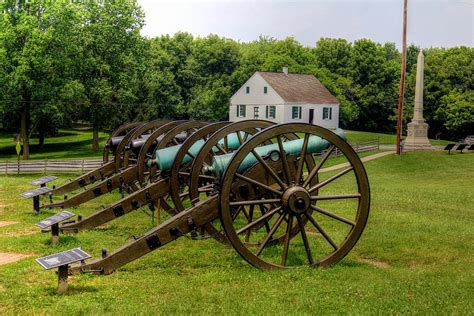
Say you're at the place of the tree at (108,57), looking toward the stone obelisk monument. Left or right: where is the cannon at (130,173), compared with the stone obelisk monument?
right

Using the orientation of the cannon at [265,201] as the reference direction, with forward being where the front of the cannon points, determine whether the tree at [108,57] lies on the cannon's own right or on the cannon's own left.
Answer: on the cannon's own left

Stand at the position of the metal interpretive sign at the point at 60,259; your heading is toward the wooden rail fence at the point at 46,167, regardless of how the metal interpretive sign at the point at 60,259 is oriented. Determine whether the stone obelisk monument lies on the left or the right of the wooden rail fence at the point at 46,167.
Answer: right

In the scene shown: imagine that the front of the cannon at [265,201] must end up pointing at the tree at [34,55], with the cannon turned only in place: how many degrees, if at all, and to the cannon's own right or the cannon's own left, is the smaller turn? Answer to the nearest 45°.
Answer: approximately 90° to the cannon's own left

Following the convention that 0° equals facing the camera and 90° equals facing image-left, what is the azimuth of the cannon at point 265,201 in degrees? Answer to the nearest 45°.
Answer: approximately 270°

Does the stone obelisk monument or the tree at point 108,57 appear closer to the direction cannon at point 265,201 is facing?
the stone obelisk monument

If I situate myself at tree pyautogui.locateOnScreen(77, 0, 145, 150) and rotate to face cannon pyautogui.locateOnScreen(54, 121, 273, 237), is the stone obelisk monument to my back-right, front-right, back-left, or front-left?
front-left

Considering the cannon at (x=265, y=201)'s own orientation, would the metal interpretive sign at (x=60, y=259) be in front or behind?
behind
